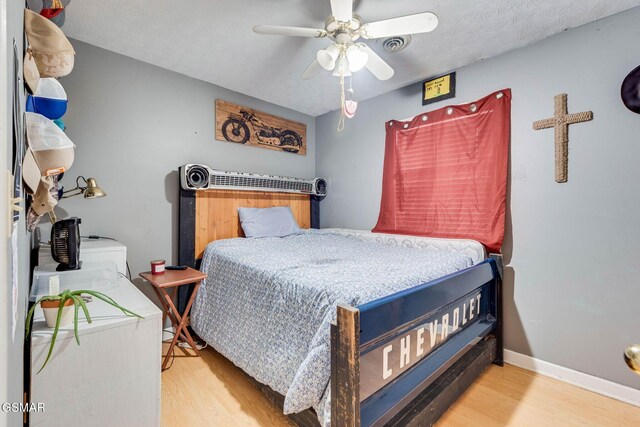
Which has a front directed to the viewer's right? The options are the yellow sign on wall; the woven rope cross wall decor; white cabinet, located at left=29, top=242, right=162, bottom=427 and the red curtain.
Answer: the white cabinet

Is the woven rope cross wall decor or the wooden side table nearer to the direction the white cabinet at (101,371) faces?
the woven rope cross wall decor

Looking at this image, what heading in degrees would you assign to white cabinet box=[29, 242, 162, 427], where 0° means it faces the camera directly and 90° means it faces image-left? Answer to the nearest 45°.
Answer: approximately 270°

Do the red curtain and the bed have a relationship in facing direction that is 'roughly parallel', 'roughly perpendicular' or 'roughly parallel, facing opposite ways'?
roughly perpendicular

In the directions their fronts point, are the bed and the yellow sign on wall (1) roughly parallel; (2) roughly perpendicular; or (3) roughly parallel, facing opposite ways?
roughly perpendicular

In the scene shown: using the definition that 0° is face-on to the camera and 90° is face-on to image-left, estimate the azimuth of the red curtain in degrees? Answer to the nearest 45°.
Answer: approximately 45°

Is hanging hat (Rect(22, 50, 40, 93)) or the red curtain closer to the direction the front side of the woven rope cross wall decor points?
the hanging hat

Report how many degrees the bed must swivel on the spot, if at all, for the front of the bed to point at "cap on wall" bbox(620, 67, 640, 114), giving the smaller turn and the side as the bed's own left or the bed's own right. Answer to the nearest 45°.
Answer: approximately 45° to the bed's own left

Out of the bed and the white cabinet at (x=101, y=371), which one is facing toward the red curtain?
the white cabinet
